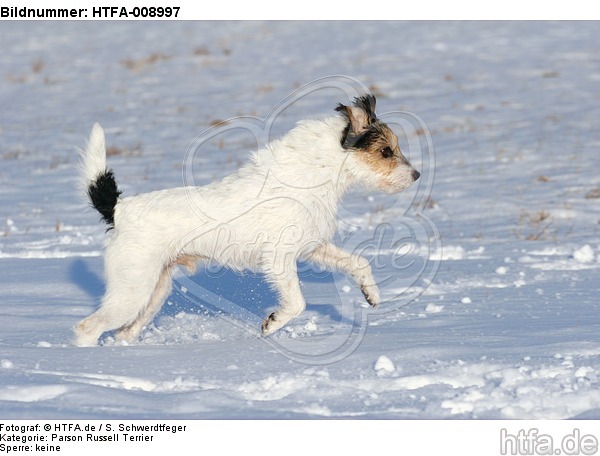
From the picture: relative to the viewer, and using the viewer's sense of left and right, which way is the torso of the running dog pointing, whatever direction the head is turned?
facing to the right of the viewer
